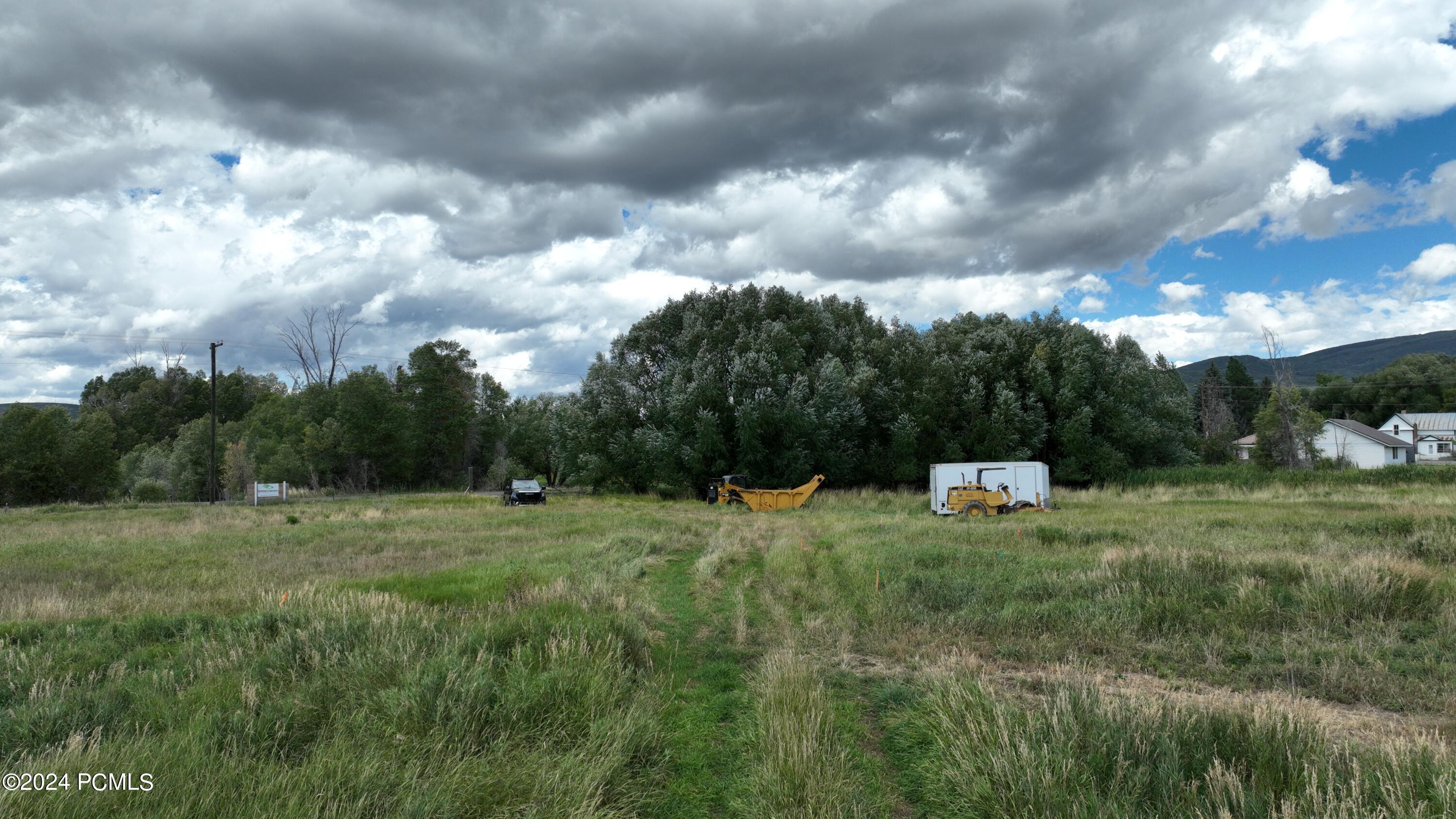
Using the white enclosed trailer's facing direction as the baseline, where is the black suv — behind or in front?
behind

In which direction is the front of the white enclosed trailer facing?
to the viewer's right

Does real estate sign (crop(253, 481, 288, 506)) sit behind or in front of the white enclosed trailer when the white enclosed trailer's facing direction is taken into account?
behind
